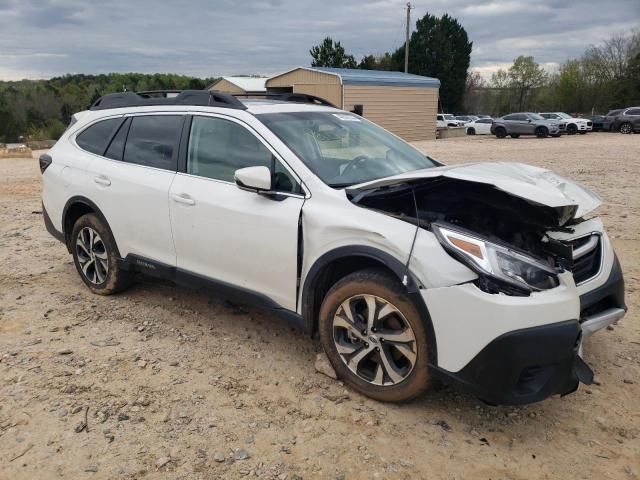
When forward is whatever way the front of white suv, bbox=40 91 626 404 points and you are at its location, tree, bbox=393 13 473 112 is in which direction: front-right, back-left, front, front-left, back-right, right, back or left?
back-left

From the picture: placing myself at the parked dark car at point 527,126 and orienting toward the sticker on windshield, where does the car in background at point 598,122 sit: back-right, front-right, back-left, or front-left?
back-left

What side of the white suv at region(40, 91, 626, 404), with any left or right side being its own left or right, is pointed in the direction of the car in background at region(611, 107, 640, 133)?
left

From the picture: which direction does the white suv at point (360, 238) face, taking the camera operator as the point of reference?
facing the viewer and to the right of the viewer

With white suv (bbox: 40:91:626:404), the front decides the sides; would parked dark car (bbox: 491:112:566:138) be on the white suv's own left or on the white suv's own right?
on the white suv's own left

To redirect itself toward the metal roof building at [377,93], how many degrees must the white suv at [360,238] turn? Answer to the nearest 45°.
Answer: approximately 135° to its left

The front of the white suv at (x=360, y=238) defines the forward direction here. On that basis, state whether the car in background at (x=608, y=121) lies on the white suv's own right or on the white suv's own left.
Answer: on the white suv's own left

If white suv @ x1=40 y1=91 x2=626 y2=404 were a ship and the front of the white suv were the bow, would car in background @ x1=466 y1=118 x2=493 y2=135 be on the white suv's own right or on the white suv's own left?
on the white suv's own left

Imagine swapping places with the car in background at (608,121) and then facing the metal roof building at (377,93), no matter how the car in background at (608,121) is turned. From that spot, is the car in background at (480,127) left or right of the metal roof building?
right

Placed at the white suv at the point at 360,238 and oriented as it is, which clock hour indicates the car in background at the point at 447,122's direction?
The car in background is roughly at 8 o'clock from the white suv.
